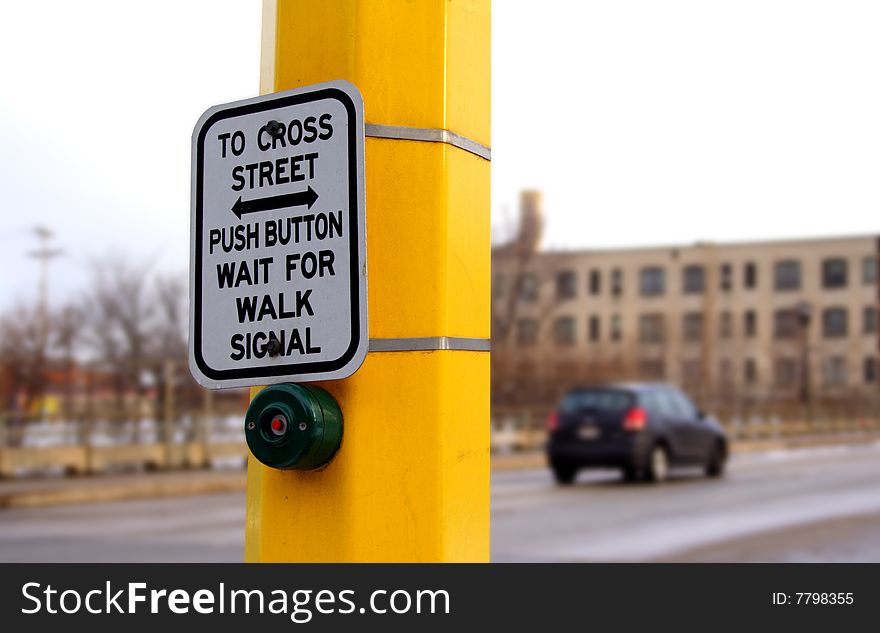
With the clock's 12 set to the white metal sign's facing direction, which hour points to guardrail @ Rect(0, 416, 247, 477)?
The guardrail is roughly at 4 o'clock from the white metal sign.

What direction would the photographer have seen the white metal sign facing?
facing the viewer and to the left of the viewer

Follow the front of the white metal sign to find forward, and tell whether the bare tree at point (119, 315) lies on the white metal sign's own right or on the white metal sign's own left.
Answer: on the white metal sign's own right

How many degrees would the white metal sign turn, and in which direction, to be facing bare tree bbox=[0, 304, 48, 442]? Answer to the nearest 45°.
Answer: approximately 135° to its right
